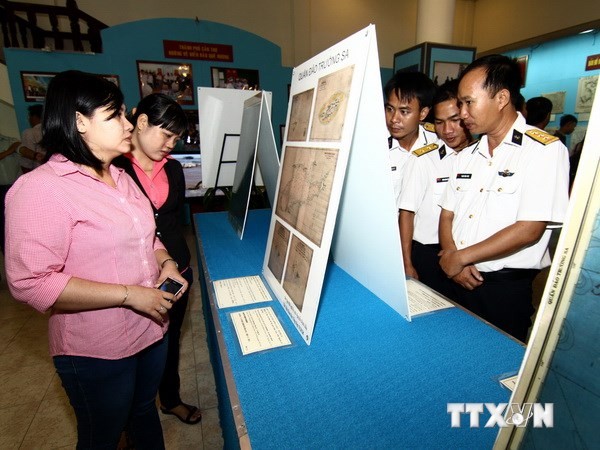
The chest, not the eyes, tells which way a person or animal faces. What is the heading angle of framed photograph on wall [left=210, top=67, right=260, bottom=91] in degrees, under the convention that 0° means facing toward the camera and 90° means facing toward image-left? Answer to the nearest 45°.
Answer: approximately 0°

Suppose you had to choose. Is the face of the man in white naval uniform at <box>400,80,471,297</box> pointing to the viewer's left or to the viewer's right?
to the viewer's left

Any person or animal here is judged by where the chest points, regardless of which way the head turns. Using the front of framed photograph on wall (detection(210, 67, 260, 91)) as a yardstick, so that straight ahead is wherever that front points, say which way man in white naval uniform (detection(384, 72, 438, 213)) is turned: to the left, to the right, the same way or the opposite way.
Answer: to the right

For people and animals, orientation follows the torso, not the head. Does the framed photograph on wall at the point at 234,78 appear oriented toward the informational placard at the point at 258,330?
yes

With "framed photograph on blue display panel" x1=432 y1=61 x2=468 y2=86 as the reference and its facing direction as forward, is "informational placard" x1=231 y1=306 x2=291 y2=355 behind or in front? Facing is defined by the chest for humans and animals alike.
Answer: in front

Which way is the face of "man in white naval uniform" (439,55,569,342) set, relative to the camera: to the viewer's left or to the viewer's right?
to the viewer's left

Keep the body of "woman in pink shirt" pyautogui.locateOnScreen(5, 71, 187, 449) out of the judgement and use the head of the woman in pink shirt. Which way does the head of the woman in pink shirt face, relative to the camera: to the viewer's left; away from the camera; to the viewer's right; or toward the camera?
to the viewer's right

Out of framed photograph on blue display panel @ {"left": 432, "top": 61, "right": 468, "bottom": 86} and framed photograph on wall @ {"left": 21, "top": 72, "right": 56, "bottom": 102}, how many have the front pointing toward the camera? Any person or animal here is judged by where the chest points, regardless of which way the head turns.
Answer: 2

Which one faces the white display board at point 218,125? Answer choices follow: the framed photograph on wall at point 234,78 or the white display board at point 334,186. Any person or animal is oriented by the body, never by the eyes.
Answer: the framed photograph on wall

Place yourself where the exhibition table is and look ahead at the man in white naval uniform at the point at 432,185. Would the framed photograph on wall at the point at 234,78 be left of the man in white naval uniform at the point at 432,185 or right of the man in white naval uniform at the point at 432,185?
left

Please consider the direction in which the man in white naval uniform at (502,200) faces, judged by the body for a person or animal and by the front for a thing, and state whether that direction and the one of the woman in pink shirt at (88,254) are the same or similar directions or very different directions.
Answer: very different directions

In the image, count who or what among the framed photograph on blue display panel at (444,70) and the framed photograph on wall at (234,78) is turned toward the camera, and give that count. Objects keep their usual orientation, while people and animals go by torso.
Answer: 2
